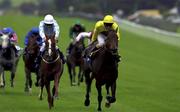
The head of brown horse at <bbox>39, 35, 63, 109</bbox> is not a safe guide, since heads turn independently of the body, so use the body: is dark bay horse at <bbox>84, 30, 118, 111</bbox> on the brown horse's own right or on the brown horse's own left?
on the brown horse's own left

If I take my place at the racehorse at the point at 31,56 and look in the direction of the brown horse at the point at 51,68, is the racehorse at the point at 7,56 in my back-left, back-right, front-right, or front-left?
back-right

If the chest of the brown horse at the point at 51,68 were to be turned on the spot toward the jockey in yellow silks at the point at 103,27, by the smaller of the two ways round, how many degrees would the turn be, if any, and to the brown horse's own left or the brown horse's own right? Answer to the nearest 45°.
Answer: approximately 90° to the brown horse's own left

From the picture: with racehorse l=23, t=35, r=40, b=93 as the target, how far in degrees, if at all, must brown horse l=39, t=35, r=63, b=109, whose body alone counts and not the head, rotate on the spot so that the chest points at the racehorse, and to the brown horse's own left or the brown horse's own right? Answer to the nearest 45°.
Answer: approximately 180°

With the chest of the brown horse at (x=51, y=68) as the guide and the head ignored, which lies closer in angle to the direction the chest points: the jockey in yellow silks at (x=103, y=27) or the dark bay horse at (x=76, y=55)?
the jockey in yellow silks

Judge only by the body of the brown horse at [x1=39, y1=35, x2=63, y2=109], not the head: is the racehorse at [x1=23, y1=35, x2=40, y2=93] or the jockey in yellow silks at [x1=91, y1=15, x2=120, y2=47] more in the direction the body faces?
the jockey in yellow silks

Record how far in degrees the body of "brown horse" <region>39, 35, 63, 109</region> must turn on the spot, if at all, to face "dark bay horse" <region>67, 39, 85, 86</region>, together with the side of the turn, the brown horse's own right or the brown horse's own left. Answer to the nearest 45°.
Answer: approximately 180°

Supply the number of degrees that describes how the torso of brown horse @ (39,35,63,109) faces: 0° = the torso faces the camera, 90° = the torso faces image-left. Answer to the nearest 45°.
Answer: approximately 0°
